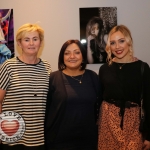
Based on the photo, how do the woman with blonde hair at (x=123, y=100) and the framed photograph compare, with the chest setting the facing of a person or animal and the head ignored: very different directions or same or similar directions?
same or similar directions

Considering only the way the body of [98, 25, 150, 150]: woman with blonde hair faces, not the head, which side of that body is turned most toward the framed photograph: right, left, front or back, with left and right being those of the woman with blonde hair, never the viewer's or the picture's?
back

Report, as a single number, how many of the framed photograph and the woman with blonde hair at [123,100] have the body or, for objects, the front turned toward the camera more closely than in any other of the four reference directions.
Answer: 2

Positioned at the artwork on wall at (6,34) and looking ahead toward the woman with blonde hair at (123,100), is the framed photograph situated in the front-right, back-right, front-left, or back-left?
front-left

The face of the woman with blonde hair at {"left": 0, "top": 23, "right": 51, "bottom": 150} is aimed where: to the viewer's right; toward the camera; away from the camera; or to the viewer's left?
toward the camera

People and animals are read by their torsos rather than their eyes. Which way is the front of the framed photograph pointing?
toward the camera

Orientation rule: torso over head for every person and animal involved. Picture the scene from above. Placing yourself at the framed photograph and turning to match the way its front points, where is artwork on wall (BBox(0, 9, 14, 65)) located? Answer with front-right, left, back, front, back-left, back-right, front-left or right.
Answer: right

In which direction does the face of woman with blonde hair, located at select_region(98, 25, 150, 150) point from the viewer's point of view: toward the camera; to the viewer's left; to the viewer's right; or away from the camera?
toward the camera

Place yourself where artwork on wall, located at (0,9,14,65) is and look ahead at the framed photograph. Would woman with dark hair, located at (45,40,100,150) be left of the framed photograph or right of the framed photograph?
right

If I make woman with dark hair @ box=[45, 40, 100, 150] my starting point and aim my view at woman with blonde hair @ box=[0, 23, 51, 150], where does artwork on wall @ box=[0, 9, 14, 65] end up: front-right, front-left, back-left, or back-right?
front-right

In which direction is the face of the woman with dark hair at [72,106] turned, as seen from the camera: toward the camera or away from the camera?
toward the camera

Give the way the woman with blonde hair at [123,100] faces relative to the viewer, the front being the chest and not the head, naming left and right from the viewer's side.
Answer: facing the viewer

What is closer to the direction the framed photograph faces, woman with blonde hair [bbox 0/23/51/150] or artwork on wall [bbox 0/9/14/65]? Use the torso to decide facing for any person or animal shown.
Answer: the woman with blonde hair
